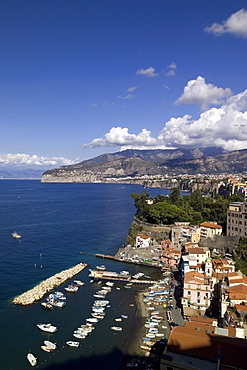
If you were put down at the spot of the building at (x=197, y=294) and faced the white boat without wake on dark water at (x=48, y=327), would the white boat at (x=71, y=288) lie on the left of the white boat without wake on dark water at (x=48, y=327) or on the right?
right

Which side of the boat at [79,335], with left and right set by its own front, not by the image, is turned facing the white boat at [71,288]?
right

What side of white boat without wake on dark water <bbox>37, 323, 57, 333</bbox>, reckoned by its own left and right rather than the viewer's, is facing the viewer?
left

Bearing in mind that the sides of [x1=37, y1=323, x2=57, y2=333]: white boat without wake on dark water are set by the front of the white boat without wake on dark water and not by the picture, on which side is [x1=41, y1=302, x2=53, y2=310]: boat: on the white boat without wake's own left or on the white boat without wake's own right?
on the white boat without wake's own right

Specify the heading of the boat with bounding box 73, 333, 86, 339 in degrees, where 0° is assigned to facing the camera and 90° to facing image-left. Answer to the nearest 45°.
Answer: approximately 90°

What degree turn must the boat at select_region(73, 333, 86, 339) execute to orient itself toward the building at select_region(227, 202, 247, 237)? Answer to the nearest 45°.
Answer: approximately 135° to its right

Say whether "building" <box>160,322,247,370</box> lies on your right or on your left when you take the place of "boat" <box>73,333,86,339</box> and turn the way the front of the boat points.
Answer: on your left

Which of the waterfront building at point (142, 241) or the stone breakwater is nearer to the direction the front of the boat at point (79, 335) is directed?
the stone breakwater

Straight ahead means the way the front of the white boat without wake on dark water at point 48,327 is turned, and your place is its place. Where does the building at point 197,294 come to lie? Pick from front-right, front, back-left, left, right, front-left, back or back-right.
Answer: back

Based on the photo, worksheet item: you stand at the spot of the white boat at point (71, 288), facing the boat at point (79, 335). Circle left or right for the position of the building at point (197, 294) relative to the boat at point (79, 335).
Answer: left

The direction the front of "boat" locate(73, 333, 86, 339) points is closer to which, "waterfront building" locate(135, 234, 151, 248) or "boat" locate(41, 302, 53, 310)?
the boat
